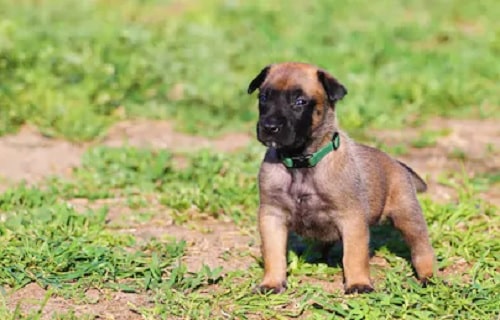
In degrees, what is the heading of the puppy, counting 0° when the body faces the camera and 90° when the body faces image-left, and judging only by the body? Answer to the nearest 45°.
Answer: approximately 45°
